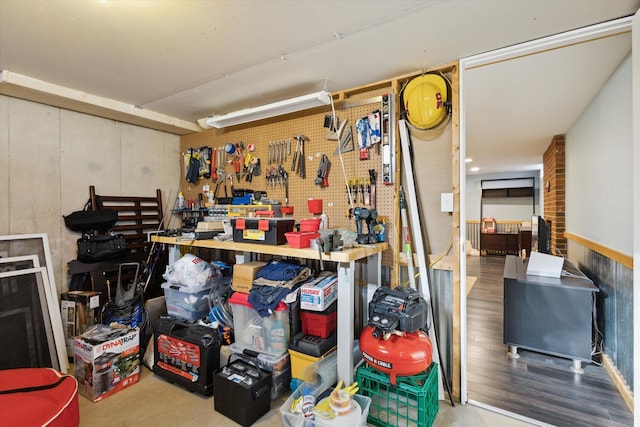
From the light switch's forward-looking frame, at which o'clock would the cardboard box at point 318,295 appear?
The cardboard box is roughly at 2 o'clock from the light switch.

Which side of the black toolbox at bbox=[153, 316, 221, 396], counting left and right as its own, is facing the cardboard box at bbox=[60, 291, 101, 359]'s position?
right

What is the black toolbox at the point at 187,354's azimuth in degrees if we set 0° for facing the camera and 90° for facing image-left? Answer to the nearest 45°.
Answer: approximately 45°

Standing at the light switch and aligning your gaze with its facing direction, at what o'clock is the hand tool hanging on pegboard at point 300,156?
The hand tool hanging on pegboard is roughly at 3 o'clock from the light switch.

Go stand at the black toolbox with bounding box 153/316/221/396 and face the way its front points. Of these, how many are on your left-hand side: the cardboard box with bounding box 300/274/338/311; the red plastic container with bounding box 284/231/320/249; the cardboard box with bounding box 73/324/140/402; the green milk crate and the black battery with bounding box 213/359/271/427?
4

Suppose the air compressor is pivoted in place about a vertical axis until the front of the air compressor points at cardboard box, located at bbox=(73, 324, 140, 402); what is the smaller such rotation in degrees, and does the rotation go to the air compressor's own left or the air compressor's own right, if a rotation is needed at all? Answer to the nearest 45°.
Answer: approximately 45° to the air compressor's own right

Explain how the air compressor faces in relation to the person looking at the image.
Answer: facing the viewer and to the left of the viewer

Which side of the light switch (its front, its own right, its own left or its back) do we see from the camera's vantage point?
front

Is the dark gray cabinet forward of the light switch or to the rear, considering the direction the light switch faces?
to the rear

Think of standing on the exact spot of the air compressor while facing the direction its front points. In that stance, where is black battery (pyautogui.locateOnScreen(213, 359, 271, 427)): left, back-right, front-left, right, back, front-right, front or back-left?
front-right

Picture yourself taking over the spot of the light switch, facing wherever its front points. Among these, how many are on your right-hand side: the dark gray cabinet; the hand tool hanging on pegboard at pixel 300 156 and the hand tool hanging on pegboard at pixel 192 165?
2

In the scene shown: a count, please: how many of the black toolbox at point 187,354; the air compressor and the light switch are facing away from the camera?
0

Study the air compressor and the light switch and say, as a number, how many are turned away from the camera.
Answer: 0

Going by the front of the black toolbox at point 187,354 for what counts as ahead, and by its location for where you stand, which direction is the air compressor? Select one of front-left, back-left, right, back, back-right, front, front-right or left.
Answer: left

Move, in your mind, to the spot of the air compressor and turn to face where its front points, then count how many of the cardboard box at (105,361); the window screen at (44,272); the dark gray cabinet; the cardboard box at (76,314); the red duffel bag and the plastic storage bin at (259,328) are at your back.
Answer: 1

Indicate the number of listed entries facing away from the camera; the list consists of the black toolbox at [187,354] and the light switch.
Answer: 0

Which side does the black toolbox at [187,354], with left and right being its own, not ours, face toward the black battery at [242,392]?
left
